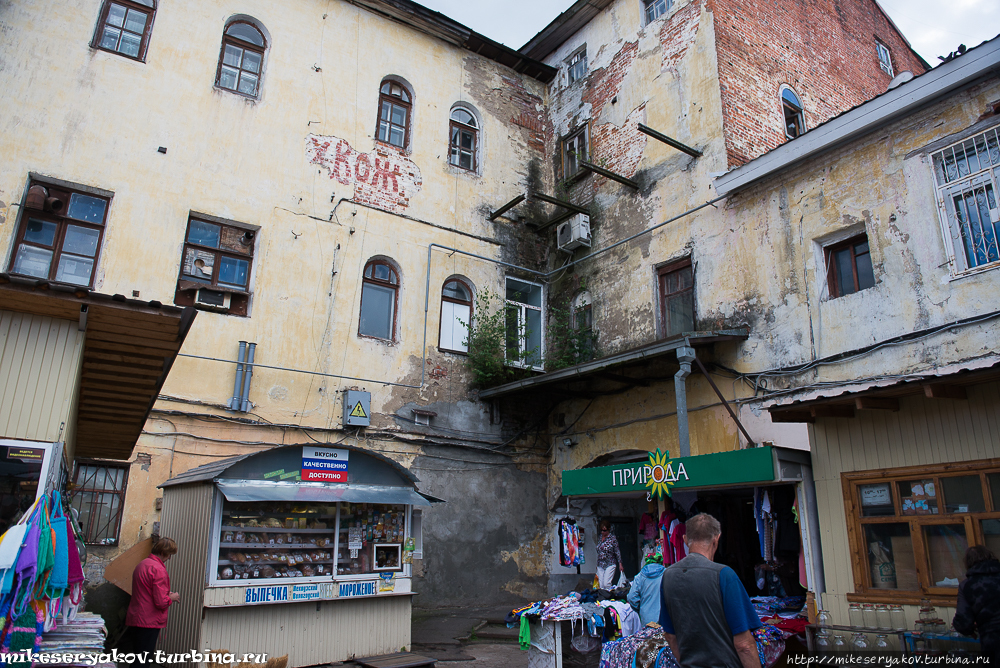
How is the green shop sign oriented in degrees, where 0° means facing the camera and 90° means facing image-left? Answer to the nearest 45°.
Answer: approximately 45°

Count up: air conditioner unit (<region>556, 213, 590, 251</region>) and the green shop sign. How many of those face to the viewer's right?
0

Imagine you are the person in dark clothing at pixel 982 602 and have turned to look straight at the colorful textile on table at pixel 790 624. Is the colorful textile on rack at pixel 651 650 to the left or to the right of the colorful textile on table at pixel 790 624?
left

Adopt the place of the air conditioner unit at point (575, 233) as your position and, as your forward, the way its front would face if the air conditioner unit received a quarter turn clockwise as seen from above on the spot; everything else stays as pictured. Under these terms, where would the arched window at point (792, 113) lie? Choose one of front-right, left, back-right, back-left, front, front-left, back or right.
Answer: back-right

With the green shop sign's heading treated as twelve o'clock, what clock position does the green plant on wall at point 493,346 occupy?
The green plant on wall is roughly at 3 o'clock from the green shop sign.

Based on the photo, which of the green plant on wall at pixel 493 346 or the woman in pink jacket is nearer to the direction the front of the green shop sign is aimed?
the woman in pink jacket

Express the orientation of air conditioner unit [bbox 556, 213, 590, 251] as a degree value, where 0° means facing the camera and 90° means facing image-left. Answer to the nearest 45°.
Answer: approximately 45°

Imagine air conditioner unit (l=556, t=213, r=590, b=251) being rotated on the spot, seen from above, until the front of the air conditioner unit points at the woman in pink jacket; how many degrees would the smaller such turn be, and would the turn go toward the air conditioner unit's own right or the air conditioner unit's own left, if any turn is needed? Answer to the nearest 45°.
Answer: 0° — it already faces them
